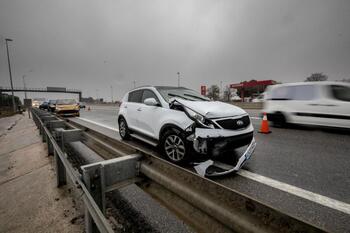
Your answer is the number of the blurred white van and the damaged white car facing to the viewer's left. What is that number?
0

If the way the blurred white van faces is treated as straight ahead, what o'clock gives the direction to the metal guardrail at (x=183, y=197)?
The metal guardrail is roughly at 3 o'clock from the blurred white van.

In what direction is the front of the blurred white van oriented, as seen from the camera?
facing to the right of the viewer

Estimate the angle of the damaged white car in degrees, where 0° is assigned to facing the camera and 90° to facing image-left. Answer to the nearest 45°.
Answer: approximately 315°

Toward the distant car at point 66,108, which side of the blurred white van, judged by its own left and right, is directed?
back

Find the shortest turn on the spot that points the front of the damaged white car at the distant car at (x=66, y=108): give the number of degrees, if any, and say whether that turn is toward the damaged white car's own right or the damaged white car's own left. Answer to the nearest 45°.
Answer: approximately 180°

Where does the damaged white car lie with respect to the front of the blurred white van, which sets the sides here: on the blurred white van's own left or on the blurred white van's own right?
on the blurred white van's own right

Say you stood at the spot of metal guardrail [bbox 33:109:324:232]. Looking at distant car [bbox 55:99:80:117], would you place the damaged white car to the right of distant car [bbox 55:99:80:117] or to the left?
right
